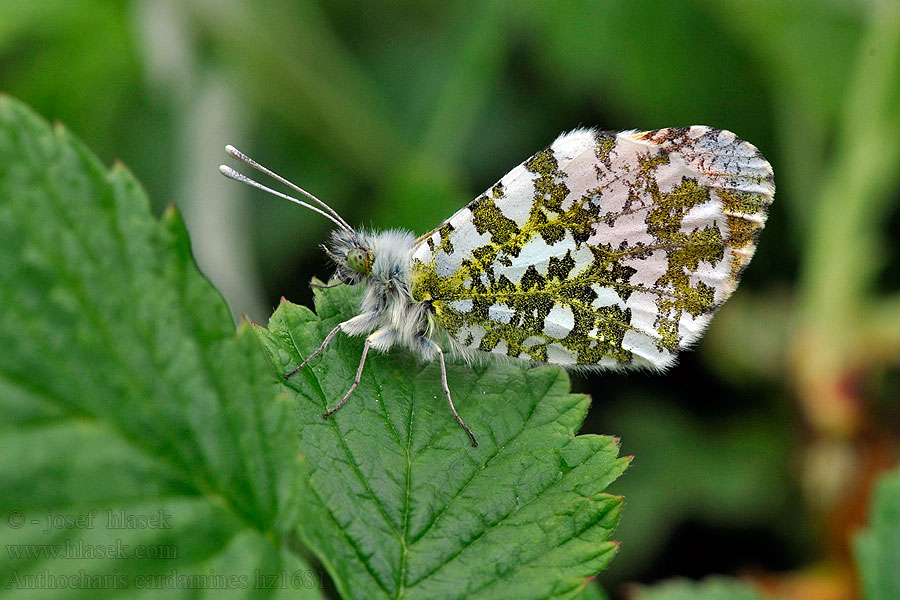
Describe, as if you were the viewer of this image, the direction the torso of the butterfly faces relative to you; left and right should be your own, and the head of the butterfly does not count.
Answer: facing to the left of the viewer

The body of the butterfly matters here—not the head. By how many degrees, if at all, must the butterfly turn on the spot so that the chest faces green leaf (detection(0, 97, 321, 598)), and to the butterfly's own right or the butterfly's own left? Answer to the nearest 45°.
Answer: approximately 45° to the butterfly's own left
